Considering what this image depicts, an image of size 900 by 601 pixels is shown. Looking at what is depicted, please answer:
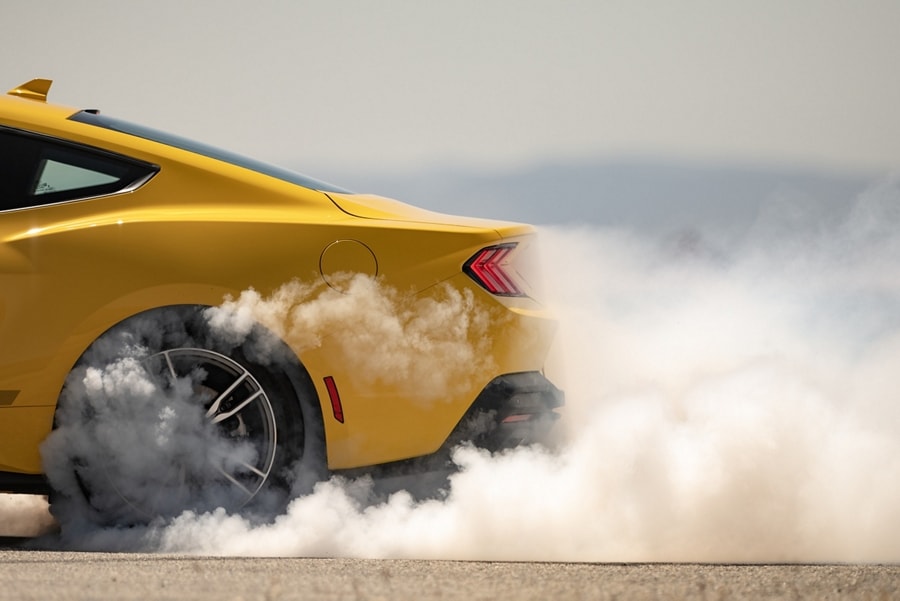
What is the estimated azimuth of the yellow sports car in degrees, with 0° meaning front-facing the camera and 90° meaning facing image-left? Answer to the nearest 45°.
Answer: approximately 90°
